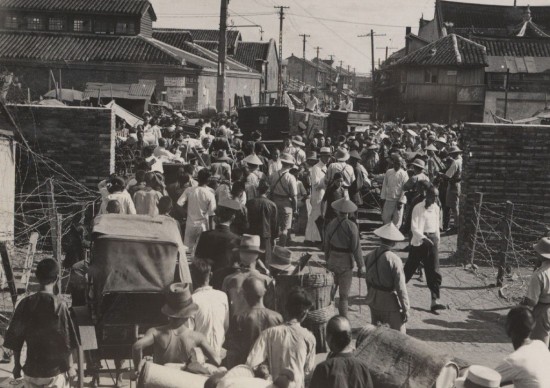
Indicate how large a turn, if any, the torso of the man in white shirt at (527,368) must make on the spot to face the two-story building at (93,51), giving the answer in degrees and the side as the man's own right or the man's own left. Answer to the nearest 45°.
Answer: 0° — they already face it

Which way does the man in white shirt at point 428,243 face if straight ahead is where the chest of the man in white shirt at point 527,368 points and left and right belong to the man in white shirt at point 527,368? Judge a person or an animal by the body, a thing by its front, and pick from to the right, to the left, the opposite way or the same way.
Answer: the opposite way

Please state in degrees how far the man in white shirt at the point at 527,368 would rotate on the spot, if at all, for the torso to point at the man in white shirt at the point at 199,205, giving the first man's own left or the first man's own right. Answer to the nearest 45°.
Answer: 0° — they already face them

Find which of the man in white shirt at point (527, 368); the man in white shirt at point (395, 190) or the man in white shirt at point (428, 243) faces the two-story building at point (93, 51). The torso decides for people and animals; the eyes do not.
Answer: the man in white shirt at point (527, 368)

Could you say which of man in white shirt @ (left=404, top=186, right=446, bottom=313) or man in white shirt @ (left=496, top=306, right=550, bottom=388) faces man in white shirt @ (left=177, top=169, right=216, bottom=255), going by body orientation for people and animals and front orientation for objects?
man in white shirt @ (left=496, top=306, right=550, bottom=388)

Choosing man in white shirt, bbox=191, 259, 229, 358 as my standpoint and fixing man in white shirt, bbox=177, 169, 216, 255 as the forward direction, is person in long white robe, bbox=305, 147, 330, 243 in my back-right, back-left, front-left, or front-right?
front-right

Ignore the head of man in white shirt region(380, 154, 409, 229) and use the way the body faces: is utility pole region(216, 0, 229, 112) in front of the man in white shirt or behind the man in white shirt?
behind

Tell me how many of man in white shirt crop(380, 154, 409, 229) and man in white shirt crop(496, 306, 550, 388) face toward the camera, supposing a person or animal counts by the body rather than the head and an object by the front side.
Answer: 1

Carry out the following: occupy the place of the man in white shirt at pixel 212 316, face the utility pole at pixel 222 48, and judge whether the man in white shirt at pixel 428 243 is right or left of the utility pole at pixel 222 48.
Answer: right

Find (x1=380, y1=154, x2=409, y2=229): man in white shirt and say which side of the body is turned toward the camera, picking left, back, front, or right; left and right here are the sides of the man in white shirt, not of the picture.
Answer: front

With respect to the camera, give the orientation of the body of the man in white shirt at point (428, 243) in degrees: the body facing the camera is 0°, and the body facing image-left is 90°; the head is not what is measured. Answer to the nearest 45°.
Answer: approximately 315°

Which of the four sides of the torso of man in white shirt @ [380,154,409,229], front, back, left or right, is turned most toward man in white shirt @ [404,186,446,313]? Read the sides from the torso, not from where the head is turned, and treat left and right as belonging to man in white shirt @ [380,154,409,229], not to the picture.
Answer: front

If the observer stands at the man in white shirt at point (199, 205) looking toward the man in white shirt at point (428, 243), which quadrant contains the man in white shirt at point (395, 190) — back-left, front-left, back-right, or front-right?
front-left

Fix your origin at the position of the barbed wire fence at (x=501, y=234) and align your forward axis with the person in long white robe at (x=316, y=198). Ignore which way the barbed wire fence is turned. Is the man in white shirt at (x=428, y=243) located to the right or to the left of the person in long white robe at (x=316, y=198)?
left

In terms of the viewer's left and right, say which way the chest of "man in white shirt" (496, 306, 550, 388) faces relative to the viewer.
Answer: facing away from the viewer and to the left of the viewer

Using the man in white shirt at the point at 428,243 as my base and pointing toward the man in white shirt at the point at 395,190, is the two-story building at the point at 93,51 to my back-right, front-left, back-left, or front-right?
front-left

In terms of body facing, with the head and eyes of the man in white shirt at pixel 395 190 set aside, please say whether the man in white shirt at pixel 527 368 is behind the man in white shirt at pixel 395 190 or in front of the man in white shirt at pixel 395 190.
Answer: in front

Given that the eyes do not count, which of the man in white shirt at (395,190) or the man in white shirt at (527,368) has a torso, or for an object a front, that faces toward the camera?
the man in white shirt at (395,190)

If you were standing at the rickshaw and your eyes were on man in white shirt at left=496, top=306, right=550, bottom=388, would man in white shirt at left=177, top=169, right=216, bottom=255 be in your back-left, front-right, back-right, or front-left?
back-left
